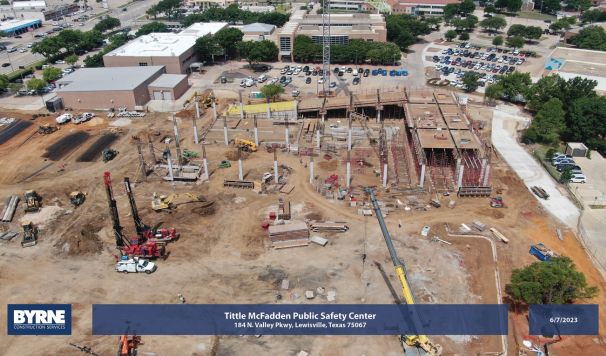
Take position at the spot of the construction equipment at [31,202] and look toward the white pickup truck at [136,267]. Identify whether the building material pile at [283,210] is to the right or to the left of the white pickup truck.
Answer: left

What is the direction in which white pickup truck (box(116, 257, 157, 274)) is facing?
to the viewer's right

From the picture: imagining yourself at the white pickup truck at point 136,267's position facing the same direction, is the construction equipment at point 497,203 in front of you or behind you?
in front

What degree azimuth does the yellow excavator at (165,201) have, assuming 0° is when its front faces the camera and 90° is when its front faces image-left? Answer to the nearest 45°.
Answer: approximately 270°

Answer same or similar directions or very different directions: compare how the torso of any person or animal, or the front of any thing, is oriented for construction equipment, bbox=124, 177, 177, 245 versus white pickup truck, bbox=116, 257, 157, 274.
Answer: very different directions
